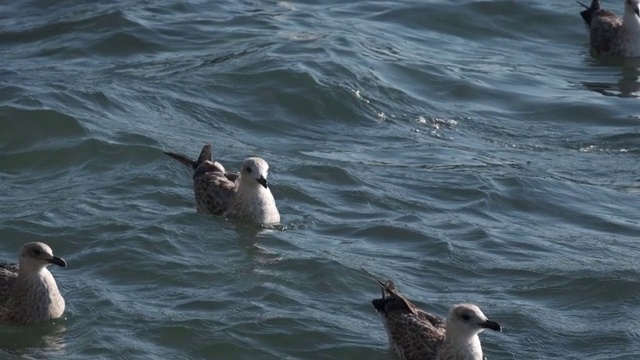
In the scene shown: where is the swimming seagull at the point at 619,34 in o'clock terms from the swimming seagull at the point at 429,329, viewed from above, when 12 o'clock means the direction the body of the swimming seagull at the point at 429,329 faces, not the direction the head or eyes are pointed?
the swimming seagull at the point at 619,34 is roughly at 8 o'clock from the swimming seagull at the point at 429,329.

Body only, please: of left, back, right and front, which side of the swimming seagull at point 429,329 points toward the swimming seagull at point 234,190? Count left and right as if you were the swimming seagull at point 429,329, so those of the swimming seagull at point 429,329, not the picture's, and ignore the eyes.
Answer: back

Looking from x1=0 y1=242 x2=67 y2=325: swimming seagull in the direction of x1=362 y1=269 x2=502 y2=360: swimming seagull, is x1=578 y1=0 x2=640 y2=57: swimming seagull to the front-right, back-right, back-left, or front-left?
front-left

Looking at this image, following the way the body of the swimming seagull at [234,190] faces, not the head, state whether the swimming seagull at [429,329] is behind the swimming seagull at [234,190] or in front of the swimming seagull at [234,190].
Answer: in front

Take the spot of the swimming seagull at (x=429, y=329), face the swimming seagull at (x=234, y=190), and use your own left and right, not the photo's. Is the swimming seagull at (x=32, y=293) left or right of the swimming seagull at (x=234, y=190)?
left

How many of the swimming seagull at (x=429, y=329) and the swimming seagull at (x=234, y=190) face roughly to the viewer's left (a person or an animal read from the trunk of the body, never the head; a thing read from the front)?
0

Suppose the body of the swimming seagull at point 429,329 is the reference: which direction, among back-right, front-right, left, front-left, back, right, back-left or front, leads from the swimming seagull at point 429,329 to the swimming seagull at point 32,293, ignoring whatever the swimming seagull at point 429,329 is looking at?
back-right

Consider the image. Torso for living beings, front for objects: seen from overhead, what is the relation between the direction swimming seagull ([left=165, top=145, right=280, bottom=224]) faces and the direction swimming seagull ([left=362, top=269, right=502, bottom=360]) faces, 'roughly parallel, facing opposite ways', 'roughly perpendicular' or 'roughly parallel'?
roughly parallel

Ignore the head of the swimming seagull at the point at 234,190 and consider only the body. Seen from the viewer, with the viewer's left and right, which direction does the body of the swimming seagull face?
facing the viewer and to the right of the viewer

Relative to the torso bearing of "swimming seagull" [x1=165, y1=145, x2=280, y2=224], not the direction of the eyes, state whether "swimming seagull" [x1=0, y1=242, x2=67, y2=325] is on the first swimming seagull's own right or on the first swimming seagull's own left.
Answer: on the first swimming seagull's own right

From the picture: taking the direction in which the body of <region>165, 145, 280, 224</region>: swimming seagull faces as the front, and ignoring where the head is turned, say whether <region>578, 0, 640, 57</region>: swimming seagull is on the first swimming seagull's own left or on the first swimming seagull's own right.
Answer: on the first swimming seagull's own left
